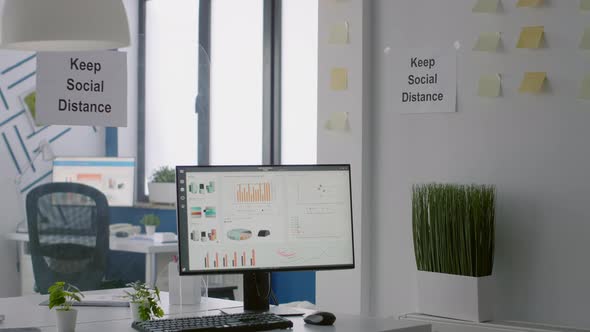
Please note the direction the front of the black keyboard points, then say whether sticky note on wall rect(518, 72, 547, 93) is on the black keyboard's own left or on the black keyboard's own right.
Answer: on the black keyboard's own left

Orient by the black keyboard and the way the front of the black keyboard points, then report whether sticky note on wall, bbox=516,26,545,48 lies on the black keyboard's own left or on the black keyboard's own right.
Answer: on the black keyboard's own left

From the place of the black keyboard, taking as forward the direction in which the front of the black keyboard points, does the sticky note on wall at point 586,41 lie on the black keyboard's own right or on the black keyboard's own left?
on the black keyboard's own left

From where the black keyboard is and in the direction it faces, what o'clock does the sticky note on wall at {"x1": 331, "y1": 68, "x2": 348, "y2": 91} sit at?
The sticky note on wall is roughly at 7 o'clock from the black keyboard.

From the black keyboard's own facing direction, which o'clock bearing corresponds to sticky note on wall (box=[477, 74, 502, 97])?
The sticky note on wall is roughly at 8 o'clock from the black keyboard.

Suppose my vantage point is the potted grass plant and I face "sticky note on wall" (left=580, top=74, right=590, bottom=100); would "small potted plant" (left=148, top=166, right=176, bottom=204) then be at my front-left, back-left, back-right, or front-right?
back-left

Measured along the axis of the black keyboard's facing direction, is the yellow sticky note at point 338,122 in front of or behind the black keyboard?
behind

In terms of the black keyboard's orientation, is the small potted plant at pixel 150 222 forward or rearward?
rearward

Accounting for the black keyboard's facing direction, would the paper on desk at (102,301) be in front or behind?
behind
